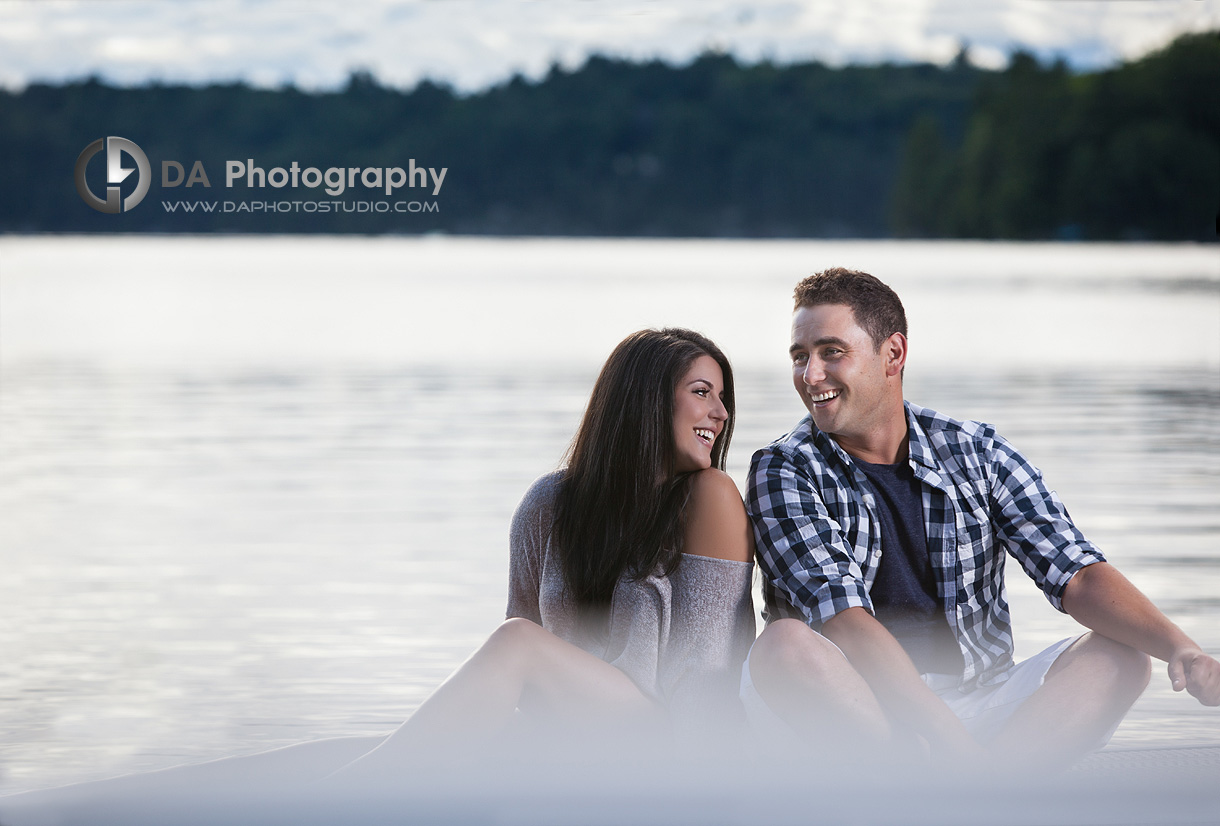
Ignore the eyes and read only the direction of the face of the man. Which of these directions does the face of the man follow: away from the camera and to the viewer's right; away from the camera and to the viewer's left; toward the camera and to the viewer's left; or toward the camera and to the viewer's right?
toward the camera and to the viewer's left

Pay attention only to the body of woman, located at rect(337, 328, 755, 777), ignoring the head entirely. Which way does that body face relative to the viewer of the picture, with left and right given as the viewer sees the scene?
facing the viewer and to the left of the viewer

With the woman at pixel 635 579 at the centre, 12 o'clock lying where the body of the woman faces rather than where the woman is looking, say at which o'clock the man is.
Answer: The man is roughly at 7 o'clock from the woman.

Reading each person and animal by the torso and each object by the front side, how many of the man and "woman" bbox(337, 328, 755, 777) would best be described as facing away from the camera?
0

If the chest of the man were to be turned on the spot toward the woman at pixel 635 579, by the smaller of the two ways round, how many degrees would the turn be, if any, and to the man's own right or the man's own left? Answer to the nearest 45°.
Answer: approximately 45° to the man's own right

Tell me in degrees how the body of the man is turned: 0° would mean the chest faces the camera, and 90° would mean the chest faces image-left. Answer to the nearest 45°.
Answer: approximately 0°

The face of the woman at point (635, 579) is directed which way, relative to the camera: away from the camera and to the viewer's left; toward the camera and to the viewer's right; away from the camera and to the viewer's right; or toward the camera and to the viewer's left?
toward the camera and to the viewer's right
